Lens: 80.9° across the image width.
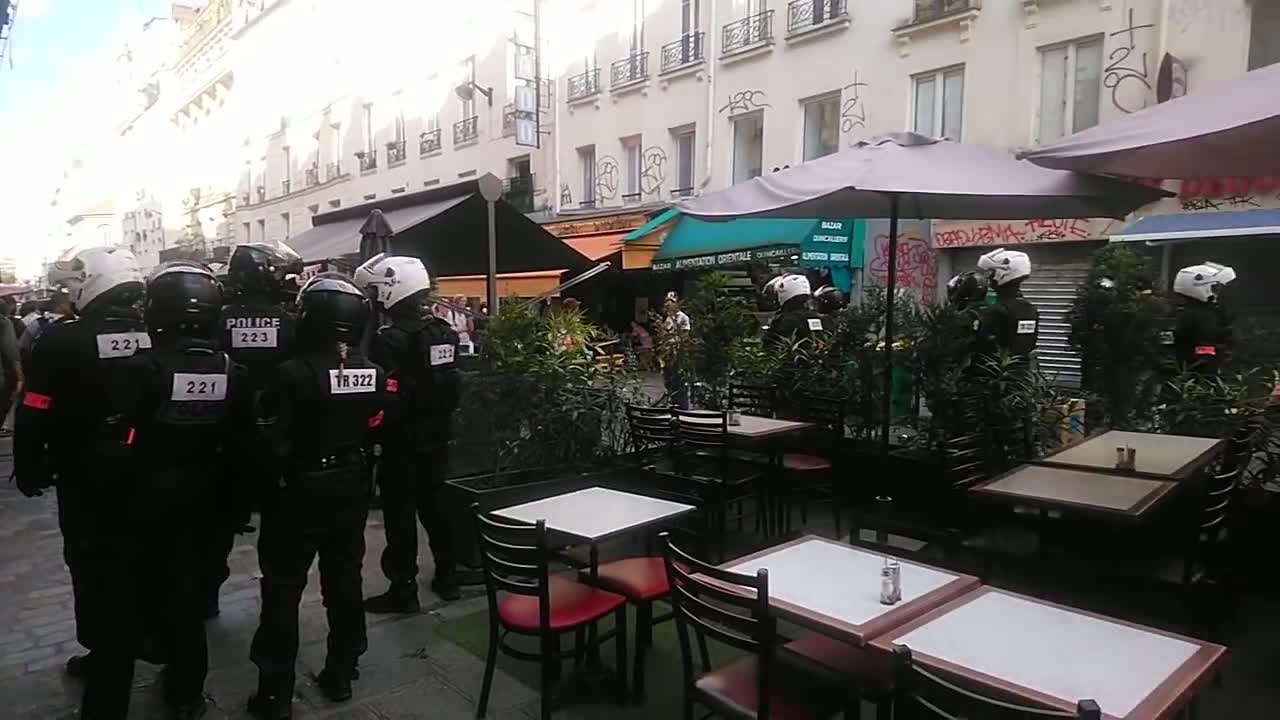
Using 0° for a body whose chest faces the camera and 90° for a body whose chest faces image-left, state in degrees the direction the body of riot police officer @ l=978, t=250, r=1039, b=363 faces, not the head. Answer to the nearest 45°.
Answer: approximately 135°

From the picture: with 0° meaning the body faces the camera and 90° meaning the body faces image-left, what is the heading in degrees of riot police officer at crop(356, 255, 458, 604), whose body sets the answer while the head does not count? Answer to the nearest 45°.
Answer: approximately 135°

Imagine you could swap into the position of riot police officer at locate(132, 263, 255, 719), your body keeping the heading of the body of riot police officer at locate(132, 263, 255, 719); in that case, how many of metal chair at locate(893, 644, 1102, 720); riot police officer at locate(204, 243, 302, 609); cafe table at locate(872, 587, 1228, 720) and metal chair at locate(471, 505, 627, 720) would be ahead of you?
1

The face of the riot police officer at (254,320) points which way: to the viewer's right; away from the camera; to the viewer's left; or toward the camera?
away from the camera

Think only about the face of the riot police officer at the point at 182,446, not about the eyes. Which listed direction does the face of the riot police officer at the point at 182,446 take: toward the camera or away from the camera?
away from the camera

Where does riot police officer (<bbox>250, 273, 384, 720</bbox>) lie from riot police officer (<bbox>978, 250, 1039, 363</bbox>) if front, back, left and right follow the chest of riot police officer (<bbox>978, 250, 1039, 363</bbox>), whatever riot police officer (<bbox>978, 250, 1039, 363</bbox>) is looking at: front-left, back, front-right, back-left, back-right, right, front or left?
left

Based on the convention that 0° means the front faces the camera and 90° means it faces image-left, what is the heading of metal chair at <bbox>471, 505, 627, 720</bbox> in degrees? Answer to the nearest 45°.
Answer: approximately 225°

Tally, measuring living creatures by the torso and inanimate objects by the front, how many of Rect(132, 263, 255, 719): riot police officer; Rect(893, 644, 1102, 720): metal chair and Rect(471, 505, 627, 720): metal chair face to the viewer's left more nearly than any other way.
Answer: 0

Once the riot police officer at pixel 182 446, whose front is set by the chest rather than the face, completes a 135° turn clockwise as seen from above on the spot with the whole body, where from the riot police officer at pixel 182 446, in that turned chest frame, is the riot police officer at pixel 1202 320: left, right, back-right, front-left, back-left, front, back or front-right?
front-left

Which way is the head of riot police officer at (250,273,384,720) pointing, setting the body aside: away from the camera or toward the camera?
away from the camera

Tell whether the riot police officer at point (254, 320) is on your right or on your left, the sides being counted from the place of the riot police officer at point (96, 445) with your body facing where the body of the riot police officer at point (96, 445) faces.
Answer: on your right

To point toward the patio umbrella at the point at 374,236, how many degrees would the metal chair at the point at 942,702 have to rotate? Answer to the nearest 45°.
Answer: approximately 90° to its left

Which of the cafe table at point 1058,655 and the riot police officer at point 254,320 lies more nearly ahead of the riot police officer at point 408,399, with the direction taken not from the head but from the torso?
the riot police officer

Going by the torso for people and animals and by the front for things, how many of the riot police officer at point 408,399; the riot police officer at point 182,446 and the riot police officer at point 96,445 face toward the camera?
0

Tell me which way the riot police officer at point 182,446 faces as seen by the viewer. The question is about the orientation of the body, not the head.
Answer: away from the camera
